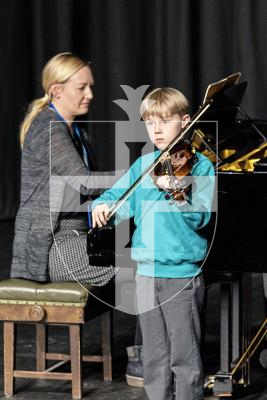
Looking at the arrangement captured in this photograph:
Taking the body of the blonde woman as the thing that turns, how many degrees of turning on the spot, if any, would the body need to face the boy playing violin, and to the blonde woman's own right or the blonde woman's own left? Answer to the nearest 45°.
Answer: approximately 45° to the blonde woman's own right

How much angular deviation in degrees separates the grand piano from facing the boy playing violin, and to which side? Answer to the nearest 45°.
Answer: approximately 45° to its left

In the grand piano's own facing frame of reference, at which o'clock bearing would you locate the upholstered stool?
The upholstered stool is roughly at 12 o'clock from the grand piano.

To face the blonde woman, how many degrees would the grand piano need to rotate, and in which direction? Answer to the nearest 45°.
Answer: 0° — it already faces them

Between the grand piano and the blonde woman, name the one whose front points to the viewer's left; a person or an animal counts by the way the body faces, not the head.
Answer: the grand piano

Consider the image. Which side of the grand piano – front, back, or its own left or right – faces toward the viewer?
left

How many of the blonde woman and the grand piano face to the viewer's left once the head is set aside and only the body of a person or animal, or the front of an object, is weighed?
1

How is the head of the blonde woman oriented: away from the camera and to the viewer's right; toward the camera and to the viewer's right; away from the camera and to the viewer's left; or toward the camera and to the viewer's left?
toward the camera and to the viewer's right

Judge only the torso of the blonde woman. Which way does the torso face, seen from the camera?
to the viewer's right

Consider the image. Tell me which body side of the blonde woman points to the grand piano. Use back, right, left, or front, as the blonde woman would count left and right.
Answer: front

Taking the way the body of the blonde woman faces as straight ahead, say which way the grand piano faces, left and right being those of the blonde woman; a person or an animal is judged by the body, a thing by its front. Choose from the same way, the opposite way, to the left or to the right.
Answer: the opposite way
